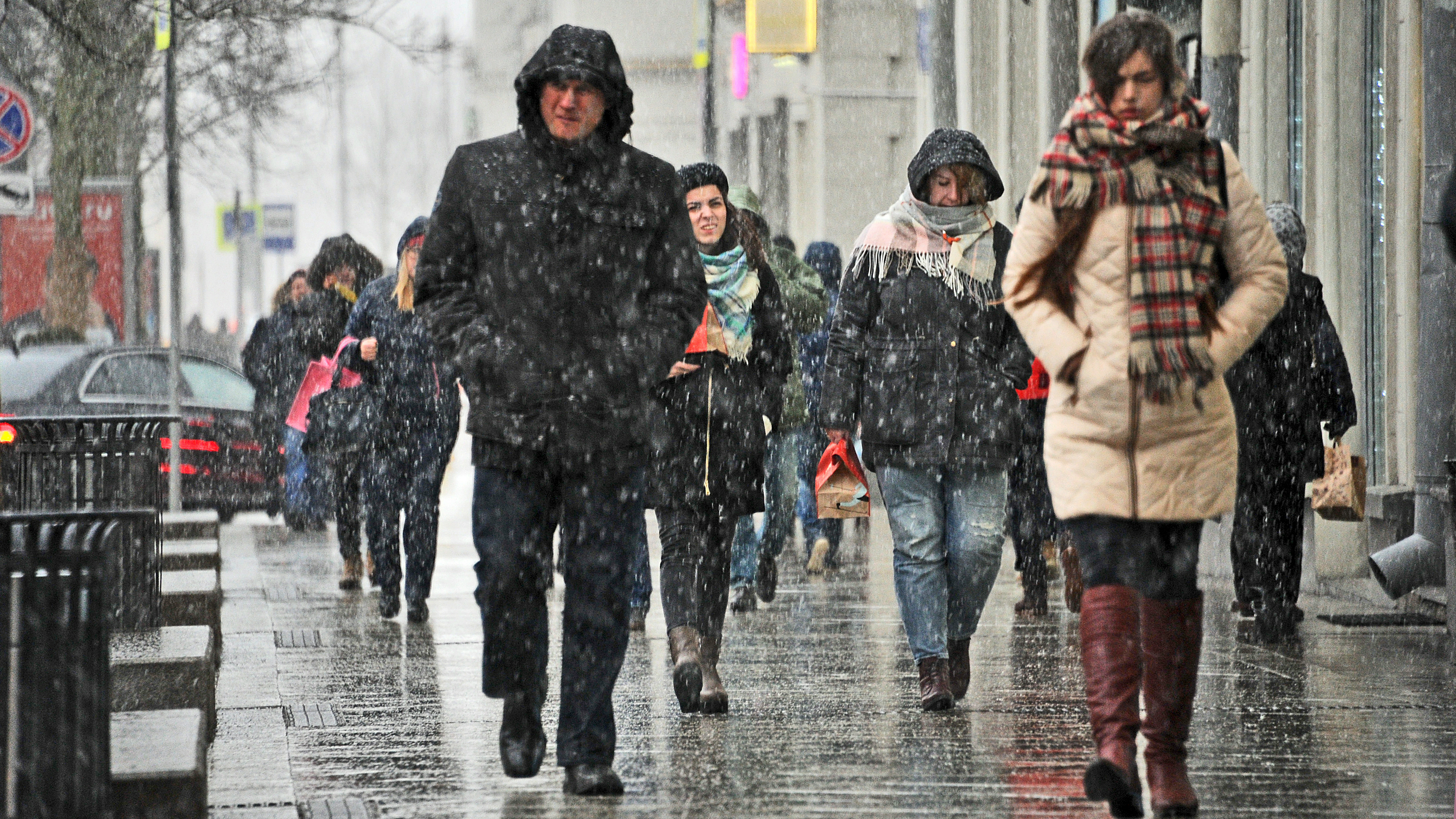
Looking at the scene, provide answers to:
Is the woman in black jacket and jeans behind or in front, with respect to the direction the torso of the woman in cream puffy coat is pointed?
behind

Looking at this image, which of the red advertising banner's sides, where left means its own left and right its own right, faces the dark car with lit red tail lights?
front

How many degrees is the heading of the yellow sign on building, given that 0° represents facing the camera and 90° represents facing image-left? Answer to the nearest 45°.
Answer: approximately 0°

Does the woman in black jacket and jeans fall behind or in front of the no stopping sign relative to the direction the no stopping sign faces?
in front

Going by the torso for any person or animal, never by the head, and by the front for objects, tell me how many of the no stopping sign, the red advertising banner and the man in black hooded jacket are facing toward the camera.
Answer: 3

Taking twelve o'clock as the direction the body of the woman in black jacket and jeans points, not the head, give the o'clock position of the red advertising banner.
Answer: The red advertising banner is roughly at 5 o'clock from the woman in black jacket and jeans.

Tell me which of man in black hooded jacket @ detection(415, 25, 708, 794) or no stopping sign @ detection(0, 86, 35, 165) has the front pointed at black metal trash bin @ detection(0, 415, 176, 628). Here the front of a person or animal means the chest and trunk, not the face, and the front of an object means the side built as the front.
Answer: the no stopping sign

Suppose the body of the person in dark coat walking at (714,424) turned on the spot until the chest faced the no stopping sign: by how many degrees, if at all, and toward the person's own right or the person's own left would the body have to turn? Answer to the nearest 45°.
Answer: approximately 135° to the person's own right

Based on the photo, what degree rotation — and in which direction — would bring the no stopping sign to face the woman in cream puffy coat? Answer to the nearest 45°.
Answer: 0° — it already faces them
